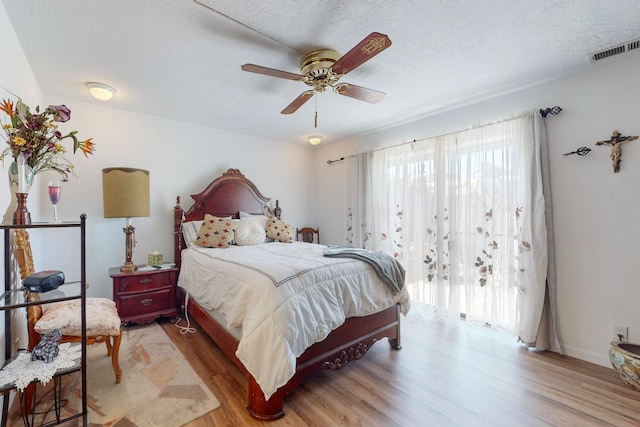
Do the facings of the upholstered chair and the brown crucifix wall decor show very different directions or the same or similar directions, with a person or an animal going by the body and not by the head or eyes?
very different directions

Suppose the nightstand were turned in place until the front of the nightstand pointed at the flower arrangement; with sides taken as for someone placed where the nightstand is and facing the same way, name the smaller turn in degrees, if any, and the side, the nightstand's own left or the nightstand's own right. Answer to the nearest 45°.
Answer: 0° — it already faces it

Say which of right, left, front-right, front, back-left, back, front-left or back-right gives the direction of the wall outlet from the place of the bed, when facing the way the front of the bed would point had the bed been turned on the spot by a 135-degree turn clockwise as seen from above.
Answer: back

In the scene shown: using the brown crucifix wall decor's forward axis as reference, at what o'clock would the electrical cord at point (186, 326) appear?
The electrical cord is roughly at 2 o'clock from the brown crucifix wall decor.

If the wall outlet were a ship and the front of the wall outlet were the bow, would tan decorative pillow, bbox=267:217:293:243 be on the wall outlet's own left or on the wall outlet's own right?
on the wall outlet's own right

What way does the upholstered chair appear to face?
to the viewer's right

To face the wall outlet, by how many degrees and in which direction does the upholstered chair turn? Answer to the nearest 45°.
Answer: approximately 45° to its right

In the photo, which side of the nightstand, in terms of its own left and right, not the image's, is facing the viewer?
front

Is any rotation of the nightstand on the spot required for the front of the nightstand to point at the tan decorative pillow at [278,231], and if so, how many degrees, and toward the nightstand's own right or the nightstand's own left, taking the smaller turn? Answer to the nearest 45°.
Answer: approximately 90° to the nightstand's own left

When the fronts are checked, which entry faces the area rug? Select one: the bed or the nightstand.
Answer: the nightstand

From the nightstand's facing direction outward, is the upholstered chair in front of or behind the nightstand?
in front

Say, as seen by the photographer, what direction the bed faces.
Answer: facing the viewer and to the right of the viewer
